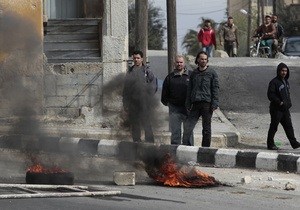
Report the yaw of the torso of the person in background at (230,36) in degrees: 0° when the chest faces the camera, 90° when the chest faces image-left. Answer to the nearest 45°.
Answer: approximately 0°

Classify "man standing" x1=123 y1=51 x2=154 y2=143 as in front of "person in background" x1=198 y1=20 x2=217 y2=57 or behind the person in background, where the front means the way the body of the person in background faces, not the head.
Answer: in front

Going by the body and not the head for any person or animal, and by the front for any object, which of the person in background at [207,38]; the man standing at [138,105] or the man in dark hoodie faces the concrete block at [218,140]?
the person in background

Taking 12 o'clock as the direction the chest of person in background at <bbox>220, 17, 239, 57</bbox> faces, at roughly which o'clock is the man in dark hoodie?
The man in dark hoodie is roughly at 12 o'clock from the person in background.

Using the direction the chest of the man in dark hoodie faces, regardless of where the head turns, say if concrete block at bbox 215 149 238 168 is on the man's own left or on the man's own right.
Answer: on the man's own right

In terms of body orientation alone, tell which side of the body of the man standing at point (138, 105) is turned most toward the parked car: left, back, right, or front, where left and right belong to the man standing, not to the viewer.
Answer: back

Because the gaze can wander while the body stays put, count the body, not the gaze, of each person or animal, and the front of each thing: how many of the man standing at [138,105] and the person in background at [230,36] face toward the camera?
2

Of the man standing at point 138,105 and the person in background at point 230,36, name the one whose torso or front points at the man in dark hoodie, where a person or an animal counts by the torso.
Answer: the person in background

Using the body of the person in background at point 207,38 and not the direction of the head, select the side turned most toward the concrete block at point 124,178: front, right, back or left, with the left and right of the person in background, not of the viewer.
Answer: front

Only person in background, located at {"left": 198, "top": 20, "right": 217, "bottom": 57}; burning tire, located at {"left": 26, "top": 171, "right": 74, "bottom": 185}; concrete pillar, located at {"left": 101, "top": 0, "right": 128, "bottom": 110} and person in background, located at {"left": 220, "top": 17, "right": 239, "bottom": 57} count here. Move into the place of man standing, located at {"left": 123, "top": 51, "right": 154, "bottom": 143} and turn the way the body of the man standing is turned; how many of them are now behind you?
3
